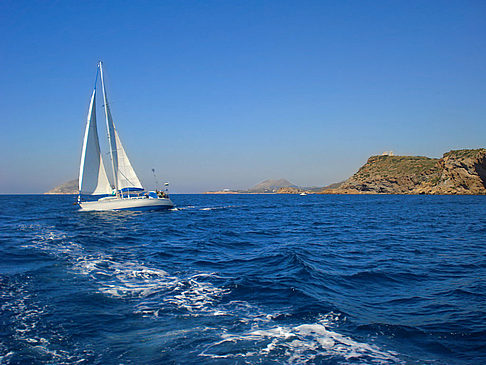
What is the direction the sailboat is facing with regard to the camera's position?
facing to the left of the viewer
